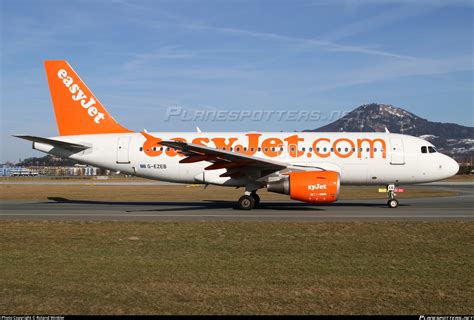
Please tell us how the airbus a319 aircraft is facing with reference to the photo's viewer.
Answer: facing to the right of the viewer
